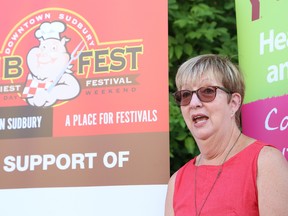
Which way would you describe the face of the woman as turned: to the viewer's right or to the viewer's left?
to the viewer's left

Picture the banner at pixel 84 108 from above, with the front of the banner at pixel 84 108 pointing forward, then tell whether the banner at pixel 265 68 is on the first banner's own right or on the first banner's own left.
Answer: on the first banner's own left

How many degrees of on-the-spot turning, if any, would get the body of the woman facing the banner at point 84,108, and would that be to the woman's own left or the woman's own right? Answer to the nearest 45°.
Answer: approximately 90° to the woman's own right

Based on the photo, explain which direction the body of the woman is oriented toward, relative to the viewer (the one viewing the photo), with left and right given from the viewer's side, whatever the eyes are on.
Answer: facing the viewer and to the left of the viewer

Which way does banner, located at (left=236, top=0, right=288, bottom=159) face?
toward the camera

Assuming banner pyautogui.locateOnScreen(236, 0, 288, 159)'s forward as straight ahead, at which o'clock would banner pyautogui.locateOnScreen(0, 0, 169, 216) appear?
banner pyautogui.locateOnScreen(0, 0, 169, 216) is roughly at 3 o'clock from banner pyautogui.locateOnScreen(236, 0, 288, 159).

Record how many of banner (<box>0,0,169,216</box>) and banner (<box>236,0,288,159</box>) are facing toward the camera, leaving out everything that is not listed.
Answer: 2
